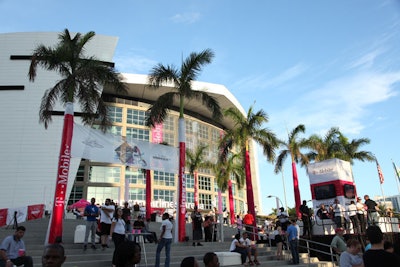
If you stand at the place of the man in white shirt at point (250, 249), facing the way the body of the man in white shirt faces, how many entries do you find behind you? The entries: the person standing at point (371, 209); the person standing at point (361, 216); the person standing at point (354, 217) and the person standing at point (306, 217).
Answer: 4

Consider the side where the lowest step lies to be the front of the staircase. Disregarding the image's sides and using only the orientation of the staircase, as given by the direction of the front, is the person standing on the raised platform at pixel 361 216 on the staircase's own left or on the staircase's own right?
on the staircase's own left

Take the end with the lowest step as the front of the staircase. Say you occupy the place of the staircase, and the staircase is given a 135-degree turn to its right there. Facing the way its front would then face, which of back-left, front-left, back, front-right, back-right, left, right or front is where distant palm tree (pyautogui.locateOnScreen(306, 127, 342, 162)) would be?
right

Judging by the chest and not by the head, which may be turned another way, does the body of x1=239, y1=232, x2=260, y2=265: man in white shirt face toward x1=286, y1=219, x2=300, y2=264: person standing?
no

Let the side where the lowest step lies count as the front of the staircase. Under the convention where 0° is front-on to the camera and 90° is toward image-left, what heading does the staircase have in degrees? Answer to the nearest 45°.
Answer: approximately 0°

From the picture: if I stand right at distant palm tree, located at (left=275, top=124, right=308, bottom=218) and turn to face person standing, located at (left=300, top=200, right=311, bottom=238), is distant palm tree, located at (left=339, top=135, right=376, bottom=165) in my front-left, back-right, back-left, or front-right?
back-left

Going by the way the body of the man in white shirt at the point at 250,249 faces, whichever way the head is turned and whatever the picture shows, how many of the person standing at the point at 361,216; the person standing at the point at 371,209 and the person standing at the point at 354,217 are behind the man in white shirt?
3

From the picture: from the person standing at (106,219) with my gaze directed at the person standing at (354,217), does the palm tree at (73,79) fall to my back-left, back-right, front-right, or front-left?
back-left

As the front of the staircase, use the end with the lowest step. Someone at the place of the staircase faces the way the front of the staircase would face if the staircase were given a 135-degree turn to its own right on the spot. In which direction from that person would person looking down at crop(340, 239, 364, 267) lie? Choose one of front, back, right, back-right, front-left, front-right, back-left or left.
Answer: back
